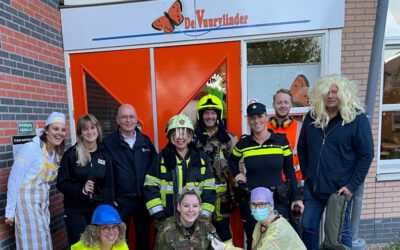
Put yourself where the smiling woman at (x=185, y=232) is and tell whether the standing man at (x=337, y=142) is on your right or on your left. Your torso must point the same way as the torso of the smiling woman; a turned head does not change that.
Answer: on your left

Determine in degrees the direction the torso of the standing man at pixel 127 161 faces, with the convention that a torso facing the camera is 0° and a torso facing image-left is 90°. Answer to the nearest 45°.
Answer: approximately 0°

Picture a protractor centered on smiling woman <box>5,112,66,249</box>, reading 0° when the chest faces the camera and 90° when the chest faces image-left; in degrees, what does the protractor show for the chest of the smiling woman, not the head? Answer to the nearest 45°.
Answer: approximately 315°

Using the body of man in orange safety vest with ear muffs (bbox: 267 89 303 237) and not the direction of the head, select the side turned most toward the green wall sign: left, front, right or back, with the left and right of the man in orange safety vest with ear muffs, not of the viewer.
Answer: right

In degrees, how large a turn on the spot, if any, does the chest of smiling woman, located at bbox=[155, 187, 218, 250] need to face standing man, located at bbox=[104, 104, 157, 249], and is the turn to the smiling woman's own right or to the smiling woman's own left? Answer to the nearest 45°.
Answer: approximately 135° to the smiling woman's own right

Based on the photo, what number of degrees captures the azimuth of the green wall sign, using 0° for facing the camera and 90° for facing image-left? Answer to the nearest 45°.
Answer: approximately 0°

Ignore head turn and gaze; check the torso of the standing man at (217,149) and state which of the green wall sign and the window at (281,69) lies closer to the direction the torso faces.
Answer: the green wall sign

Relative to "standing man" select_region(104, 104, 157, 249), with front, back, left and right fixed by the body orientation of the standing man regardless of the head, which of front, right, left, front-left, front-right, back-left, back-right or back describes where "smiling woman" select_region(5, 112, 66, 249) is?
right

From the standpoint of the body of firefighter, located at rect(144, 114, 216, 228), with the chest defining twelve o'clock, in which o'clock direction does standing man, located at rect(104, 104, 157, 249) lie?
The standing man is roughly at 4 o'clock from the firefighter.
